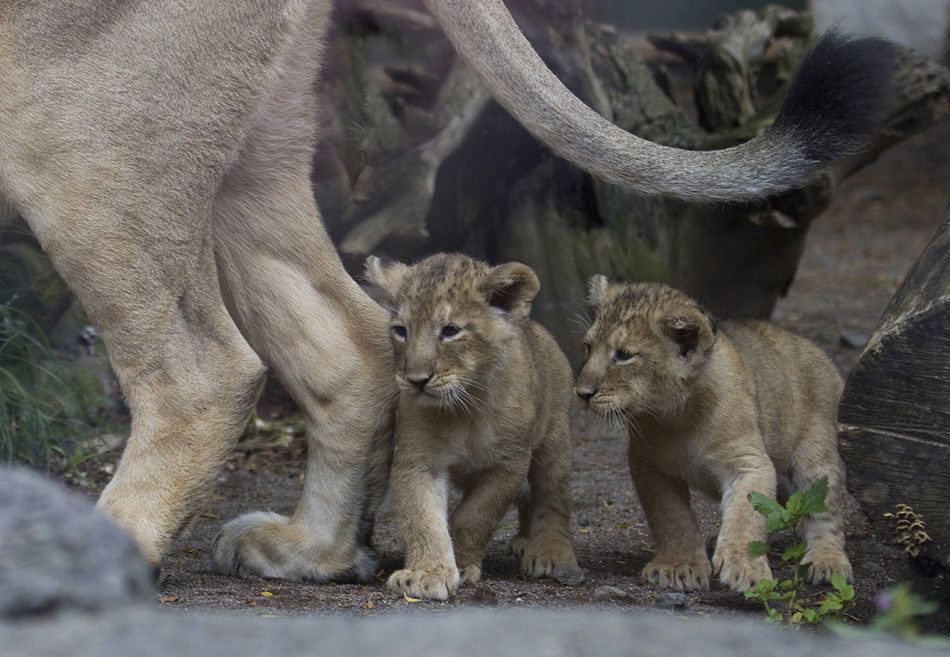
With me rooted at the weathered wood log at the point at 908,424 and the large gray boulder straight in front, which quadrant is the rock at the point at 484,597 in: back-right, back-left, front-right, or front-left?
front-right

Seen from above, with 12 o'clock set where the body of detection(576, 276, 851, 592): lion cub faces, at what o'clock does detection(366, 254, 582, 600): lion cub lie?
detection(366, 254, 582, 600): lion cub is roughly at 1 o'clock from detection(576, 276, 851, 592): lion cub.

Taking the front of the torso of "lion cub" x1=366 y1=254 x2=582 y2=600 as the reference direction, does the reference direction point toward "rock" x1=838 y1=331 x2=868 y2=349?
no

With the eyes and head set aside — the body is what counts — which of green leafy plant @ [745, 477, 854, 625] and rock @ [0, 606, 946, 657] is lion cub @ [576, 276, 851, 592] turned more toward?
the rock

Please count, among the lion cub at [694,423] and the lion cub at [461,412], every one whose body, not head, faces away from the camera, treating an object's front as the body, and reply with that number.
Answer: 0

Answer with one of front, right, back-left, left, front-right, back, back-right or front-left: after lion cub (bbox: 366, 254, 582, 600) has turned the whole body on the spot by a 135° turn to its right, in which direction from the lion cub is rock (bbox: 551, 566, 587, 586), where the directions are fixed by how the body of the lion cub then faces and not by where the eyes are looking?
right

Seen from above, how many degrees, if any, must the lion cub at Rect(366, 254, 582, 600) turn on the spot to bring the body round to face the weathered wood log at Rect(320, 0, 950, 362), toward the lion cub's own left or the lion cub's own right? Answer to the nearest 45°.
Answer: approximately 135° to the lion cub's own right

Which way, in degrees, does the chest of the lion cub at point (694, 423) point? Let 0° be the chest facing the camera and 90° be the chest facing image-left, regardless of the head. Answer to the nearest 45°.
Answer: approximately 45°

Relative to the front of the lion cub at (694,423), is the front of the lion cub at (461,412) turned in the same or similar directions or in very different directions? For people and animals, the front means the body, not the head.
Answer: same or similar directions

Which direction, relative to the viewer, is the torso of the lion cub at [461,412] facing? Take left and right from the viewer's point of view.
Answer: facing the viewer and to the left of the viewer

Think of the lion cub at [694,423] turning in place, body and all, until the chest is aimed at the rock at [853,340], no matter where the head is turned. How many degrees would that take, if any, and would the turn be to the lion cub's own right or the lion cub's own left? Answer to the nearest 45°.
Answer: approximately 135° to the lion cub's own right

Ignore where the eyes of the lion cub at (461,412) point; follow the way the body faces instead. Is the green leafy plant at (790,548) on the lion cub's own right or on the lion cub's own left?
on the lion cub's own left
